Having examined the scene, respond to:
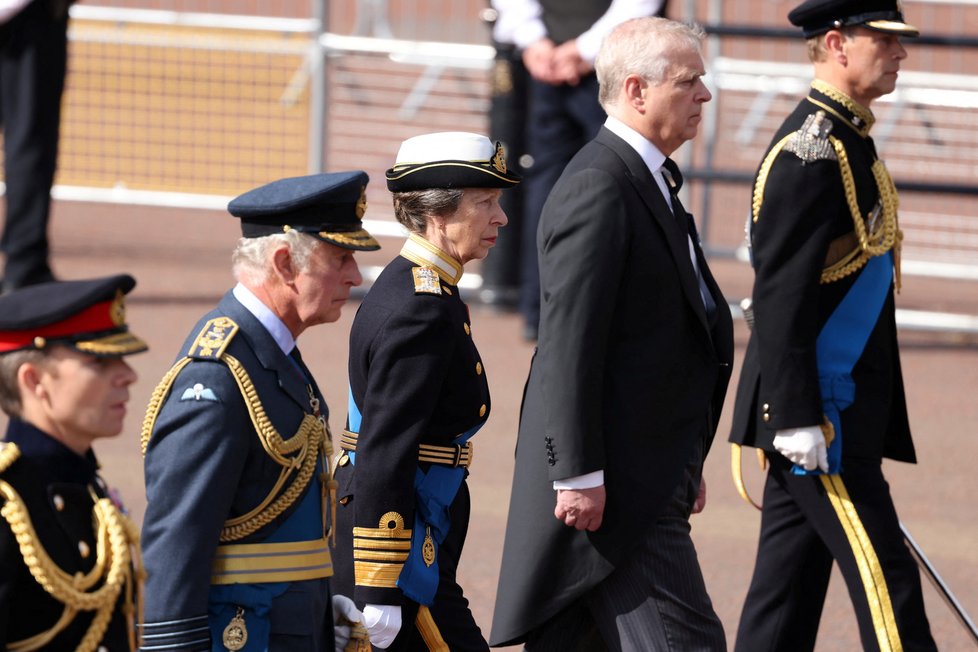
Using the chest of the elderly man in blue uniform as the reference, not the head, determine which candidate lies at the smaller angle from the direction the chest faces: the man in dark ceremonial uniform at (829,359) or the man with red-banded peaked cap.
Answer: the man in dark ceremonial uniform

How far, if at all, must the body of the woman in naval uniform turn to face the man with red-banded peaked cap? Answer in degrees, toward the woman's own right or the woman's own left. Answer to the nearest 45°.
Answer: approximately 135° to the woman's own right

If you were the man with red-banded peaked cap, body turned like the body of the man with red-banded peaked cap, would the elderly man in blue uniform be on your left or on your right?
on your left

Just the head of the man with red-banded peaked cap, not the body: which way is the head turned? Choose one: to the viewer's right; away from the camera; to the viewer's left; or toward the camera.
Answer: to the viewer's right

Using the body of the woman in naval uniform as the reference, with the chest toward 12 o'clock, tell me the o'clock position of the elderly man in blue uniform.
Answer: The elderly man in blue uniform is roughly at 4 o'clock from the woman in naval uniform.

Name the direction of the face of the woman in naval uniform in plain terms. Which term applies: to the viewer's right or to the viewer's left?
to the viewer's right

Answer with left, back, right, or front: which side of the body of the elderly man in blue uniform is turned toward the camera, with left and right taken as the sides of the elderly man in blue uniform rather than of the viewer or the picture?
right

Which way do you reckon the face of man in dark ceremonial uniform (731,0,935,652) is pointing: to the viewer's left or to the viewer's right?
to the viewer's right

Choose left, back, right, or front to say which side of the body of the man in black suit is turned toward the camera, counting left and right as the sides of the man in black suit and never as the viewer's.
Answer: right

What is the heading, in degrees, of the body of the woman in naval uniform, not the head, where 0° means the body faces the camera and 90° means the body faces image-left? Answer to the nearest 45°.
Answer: approximately 270°

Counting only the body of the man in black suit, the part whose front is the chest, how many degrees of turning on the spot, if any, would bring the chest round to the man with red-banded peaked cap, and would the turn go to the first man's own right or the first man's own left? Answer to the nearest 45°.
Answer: approximately 135° to the first man's own right

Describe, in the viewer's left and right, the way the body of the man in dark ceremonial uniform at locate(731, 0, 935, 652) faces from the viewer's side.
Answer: facing to the right of the viewer
